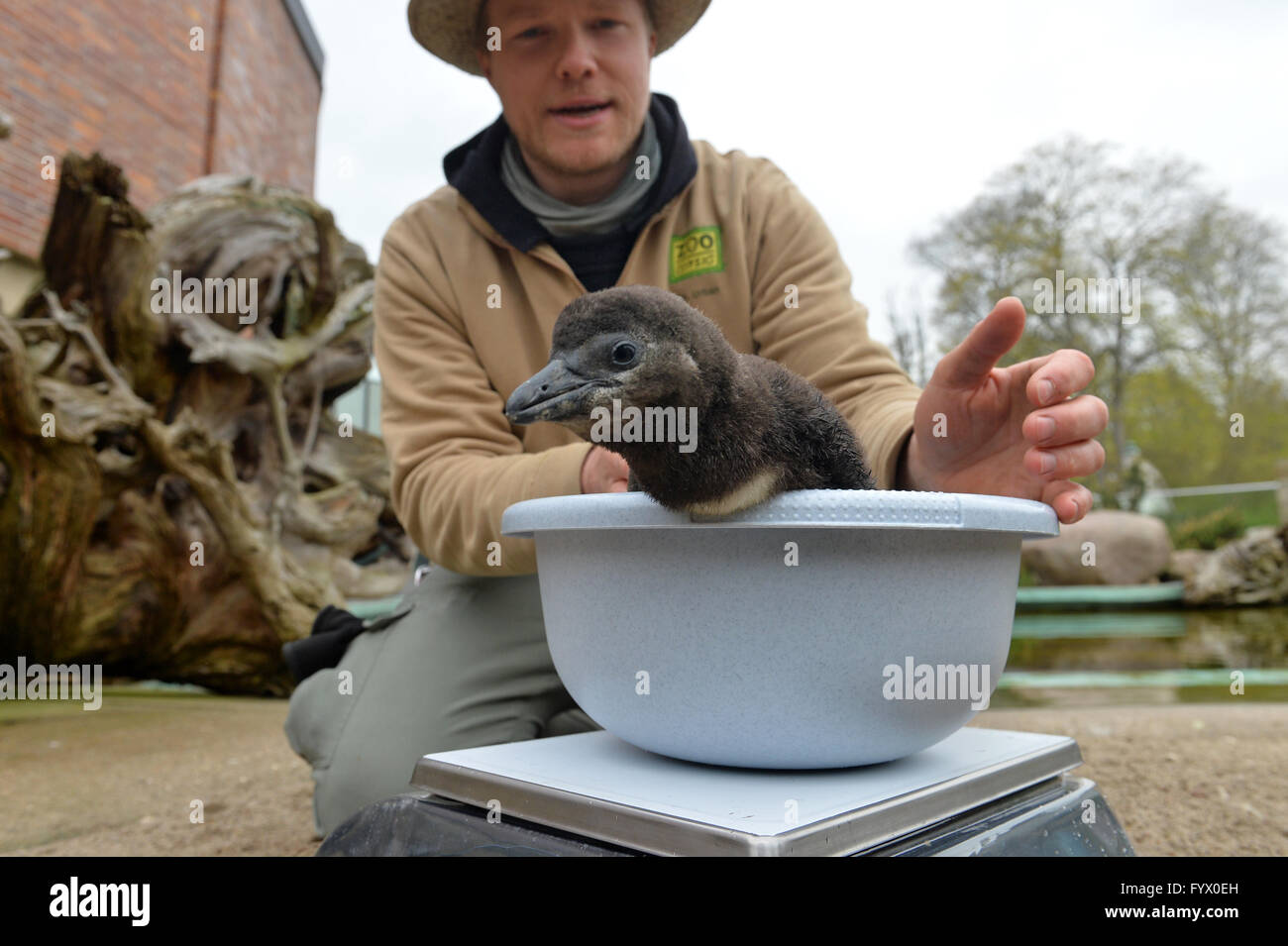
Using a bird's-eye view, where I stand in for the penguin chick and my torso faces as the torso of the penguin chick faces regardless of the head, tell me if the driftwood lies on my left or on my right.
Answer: on my right

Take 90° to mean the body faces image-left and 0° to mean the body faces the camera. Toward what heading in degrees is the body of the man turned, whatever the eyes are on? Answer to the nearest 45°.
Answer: approximately 0°

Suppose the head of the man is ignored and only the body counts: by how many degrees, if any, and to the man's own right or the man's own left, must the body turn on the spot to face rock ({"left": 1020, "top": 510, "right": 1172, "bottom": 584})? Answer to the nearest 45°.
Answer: approximately 135° to the man's own left

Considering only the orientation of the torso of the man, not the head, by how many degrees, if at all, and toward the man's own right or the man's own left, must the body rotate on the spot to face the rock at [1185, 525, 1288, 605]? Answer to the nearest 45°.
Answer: approximately 135° to the man's own left

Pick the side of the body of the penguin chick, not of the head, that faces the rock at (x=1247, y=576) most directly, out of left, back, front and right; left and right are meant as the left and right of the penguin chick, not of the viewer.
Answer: back

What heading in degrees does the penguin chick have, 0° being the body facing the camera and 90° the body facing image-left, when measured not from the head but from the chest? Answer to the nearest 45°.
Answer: approximately 45°
